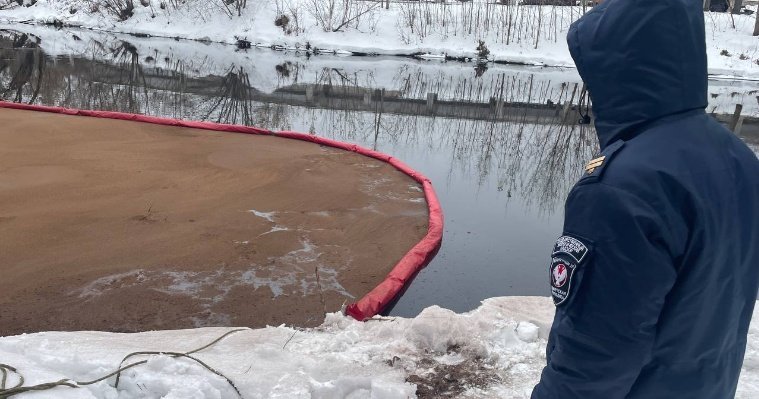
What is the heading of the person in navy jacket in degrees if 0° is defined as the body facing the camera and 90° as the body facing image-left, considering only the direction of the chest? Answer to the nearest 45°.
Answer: approximately 135°

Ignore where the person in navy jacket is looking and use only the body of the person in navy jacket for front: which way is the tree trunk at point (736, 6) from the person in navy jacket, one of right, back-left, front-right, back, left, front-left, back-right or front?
front-right

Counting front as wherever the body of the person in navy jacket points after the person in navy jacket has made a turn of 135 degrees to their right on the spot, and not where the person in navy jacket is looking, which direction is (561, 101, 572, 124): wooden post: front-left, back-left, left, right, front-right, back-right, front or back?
left

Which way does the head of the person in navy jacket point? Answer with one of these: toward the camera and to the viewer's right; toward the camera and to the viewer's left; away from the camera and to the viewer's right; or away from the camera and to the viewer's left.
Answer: away from the camera and to the viewer's left

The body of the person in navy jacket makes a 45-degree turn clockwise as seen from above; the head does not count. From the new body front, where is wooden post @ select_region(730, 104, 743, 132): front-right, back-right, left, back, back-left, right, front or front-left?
front

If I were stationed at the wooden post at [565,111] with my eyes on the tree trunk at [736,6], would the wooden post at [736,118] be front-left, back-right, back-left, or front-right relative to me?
front-right

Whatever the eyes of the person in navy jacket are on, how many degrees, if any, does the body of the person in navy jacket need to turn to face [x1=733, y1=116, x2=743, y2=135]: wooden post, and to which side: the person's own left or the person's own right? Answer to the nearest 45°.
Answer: approximately 45° to the person's own right

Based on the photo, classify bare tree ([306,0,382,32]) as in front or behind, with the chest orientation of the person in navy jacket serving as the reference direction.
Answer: in front
